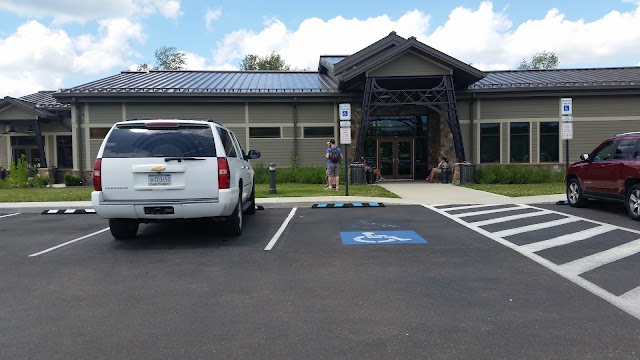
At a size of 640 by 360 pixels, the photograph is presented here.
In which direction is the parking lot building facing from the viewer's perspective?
toward the camera

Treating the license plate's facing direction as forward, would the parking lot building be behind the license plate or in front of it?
behind

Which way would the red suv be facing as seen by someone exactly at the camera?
facing away from the viewer and to the left of the viewer

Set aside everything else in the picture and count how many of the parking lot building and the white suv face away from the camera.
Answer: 1

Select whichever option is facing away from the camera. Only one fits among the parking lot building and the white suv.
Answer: the white suv

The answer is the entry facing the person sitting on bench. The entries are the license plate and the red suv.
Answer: the red suv

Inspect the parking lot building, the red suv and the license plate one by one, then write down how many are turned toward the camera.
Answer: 2

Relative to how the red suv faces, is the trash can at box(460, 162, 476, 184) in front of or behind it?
in front

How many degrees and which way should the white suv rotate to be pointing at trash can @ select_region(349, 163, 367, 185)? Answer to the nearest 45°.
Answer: approximately 45° to its right

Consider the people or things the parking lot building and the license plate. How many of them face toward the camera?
2

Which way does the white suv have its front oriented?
away from the camera

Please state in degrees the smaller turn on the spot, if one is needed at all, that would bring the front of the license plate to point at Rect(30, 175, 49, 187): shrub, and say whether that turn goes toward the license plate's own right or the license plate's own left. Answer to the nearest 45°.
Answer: approximately 180°

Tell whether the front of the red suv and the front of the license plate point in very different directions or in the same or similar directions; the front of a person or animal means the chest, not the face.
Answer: very different directions

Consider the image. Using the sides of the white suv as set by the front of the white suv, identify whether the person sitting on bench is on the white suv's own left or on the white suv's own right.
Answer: on the white suv's own right

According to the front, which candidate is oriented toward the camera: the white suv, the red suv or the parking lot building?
the parking lot building
